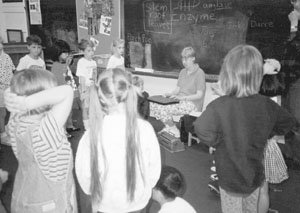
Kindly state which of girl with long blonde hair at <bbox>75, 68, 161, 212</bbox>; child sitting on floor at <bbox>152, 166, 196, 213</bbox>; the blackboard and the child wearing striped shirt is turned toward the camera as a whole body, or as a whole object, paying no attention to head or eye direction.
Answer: the blackboard

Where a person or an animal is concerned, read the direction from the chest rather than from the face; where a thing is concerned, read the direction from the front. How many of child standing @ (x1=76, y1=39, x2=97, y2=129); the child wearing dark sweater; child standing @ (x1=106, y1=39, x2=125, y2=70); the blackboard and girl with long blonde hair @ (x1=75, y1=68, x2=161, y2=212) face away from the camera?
2

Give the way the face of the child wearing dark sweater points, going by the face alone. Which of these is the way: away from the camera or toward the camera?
away from the camera

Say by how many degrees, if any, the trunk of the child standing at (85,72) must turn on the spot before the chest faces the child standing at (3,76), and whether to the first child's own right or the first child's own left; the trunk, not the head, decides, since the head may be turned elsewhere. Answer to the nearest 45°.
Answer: approximately 135° to the first child's own right

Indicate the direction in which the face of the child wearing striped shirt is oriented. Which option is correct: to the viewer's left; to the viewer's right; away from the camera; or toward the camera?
away from the camera

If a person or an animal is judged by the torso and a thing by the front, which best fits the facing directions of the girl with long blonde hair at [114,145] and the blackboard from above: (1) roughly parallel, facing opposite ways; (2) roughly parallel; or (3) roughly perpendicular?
roughly parallel, facing opposite ways

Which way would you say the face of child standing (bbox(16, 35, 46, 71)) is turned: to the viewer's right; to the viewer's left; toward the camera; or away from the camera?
toward the camera

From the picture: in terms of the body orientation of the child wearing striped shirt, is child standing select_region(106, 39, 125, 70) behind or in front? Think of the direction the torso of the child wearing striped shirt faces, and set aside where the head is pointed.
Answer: in front

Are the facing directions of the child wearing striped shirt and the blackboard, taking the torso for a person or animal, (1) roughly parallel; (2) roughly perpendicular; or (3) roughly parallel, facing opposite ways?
roughly parallel, facing opposite ways

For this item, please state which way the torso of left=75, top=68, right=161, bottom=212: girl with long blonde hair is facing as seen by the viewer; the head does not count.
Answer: away from the camera

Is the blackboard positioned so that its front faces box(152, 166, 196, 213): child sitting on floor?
yes

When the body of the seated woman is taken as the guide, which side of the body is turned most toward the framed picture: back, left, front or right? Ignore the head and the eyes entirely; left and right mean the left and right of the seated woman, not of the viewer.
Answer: right

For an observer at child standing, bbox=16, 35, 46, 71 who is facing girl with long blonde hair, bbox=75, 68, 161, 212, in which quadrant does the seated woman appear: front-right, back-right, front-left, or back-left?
front-left

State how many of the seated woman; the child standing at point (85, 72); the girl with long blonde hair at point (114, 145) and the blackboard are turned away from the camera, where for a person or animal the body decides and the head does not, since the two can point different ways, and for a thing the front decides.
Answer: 1

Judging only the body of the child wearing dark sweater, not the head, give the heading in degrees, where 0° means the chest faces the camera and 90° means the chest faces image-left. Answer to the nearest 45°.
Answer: approximately 180°

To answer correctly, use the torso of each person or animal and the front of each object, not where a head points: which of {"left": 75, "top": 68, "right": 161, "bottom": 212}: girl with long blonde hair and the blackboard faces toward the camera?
the blackboard

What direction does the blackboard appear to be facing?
toward the camera

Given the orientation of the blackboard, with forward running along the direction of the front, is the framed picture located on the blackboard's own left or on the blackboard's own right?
on the blackboard's own right

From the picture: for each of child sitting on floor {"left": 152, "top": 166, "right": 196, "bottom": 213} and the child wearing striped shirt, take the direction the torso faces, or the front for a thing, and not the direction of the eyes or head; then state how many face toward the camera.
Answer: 0
